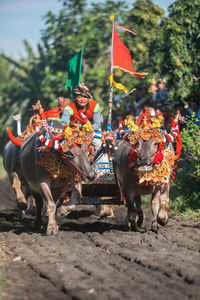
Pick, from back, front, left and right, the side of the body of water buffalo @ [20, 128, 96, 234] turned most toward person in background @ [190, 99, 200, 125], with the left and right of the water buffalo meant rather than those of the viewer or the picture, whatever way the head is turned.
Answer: left

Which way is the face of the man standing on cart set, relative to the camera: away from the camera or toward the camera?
toward the camera

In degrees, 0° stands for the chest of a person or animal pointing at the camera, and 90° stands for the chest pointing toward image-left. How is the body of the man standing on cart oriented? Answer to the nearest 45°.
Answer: approximately 0°

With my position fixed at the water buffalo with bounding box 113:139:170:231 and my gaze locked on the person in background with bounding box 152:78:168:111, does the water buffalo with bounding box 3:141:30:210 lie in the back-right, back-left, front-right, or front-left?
front-left

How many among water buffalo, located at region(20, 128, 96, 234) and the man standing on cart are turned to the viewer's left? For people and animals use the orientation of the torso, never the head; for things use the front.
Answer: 0

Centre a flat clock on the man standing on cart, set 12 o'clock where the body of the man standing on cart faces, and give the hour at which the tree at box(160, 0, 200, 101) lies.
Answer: The tree is roughly at 7 o'clock from the man standing on cart.

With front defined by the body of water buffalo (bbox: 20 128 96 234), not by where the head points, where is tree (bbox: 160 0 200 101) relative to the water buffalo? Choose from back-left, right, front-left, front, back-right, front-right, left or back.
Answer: left
